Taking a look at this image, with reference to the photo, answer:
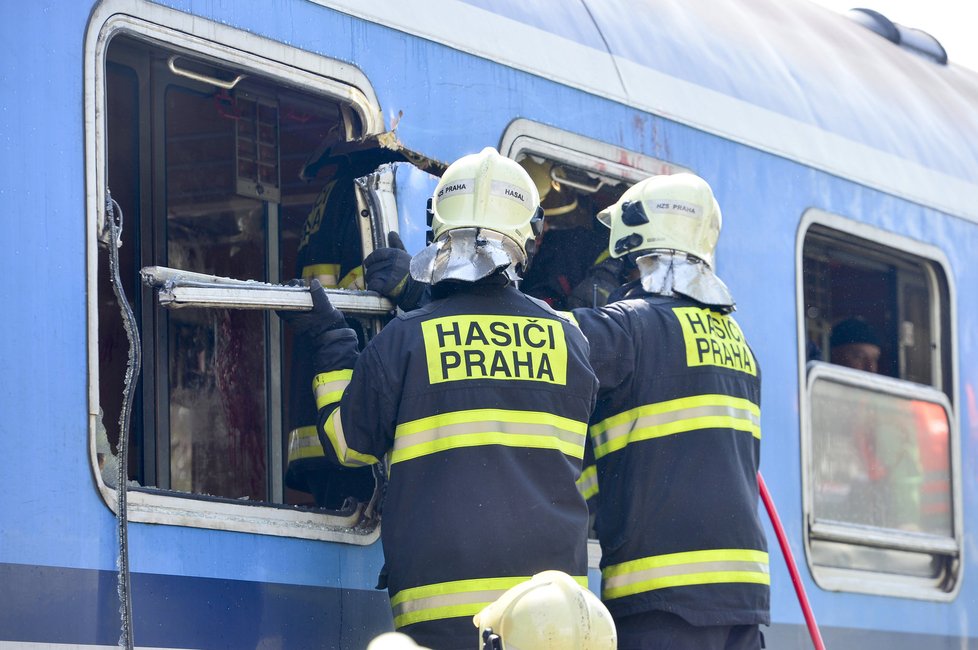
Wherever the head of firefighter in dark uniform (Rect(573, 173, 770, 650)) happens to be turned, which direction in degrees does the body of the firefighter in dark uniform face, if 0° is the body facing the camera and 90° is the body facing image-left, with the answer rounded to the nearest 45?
approximately 135°

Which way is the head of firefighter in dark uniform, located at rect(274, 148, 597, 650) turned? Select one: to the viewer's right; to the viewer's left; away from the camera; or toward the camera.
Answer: away from the camera

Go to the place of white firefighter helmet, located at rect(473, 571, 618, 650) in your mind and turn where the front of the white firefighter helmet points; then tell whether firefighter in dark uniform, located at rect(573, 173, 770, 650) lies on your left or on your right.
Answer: on your right

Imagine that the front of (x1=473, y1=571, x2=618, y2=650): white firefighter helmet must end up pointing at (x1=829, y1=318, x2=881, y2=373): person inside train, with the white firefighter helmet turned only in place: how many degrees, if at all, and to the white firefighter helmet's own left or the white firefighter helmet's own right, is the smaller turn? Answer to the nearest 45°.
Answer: approximately 45° to the white firefighter helmet's own right

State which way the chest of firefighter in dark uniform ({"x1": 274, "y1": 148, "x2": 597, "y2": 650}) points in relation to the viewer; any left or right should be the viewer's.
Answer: facing away from the viewer

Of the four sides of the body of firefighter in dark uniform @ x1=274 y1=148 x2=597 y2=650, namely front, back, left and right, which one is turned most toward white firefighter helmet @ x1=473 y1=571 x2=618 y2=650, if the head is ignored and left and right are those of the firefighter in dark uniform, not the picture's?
back

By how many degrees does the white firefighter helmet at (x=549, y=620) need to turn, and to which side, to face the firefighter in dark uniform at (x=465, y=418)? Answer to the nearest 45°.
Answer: approximately 45° to its right

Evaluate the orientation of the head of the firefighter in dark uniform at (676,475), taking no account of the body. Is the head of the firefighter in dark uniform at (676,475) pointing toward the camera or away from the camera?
away from the camera

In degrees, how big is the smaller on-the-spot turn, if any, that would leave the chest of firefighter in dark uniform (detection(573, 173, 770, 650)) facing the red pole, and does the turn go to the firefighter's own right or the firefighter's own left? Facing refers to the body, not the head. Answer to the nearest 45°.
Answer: approximately 45° to the firefighter's own right
